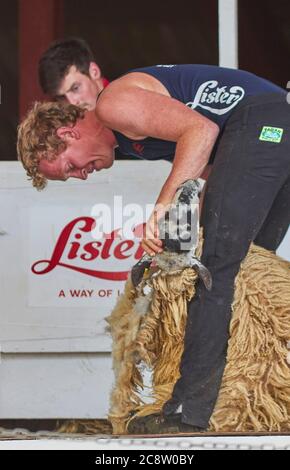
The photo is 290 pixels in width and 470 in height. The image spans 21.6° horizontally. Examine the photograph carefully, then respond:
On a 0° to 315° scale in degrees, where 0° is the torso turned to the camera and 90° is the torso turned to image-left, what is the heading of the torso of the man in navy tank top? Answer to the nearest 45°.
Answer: approximately 90°

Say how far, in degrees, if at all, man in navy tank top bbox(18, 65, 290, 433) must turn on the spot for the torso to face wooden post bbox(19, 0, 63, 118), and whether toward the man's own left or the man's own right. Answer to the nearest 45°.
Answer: approximately 45° to the man's own right
